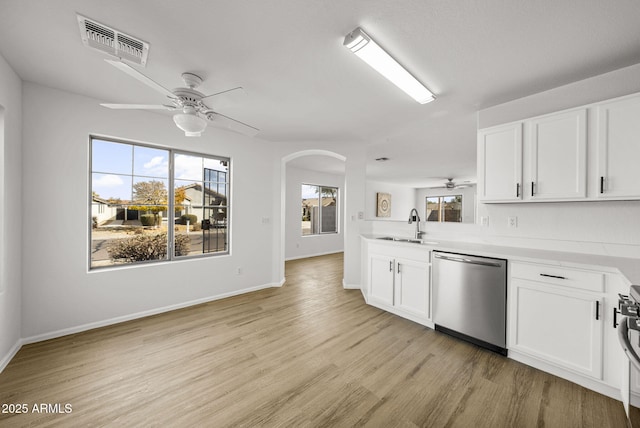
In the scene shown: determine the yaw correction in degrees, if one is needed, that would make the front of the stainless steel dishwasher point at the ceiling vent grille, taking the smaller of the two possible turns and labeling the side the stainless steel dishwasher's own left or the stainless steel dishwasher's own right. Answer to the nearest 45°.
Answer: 0° — it already faces it

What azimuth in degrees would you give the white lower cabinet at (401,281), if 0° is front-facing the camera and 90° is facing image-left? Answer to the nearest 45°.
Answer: approximately 45°

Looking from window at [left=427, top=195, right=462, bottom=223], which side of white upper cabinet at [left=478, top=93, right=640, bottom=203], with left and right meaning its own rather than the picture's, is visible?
right

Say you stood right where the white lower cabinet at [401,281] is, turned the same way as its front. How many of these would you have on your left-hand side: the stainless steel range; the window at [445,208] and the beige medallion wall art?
1

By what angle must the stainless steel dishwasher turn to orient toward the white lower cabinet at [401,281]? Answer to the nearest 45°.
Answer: approximately 45° to its right

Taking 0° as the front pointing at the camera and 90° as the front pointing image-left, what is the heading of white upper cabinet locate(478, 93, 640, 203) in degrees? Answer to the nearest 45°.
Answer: approximately 45°

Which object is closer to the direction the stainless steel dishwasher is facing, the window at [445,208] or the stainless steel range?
the stainless steel range

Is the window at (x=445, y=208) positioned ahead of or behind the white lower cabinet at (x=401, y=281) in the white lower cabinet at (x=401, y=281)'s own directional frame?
behind
